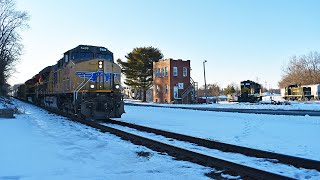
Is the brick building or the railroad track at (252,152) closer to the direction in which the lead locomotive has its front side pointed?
the railroad track

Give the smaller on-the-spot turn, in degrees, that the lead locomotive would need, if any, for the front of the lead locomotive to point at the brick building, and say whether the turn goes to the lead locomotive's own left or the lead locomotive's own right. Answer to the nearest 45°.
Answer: approximately 90° to the lead locomotive's own left

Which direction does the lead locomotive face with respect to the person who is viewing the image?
facing the viewer and to the right of the viewer

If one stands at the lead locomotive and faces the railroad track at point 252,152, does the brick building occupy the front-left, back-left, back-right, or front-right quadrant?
back-left

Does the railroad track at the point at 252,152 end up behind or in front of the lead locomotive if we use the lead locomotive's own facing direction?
in front
